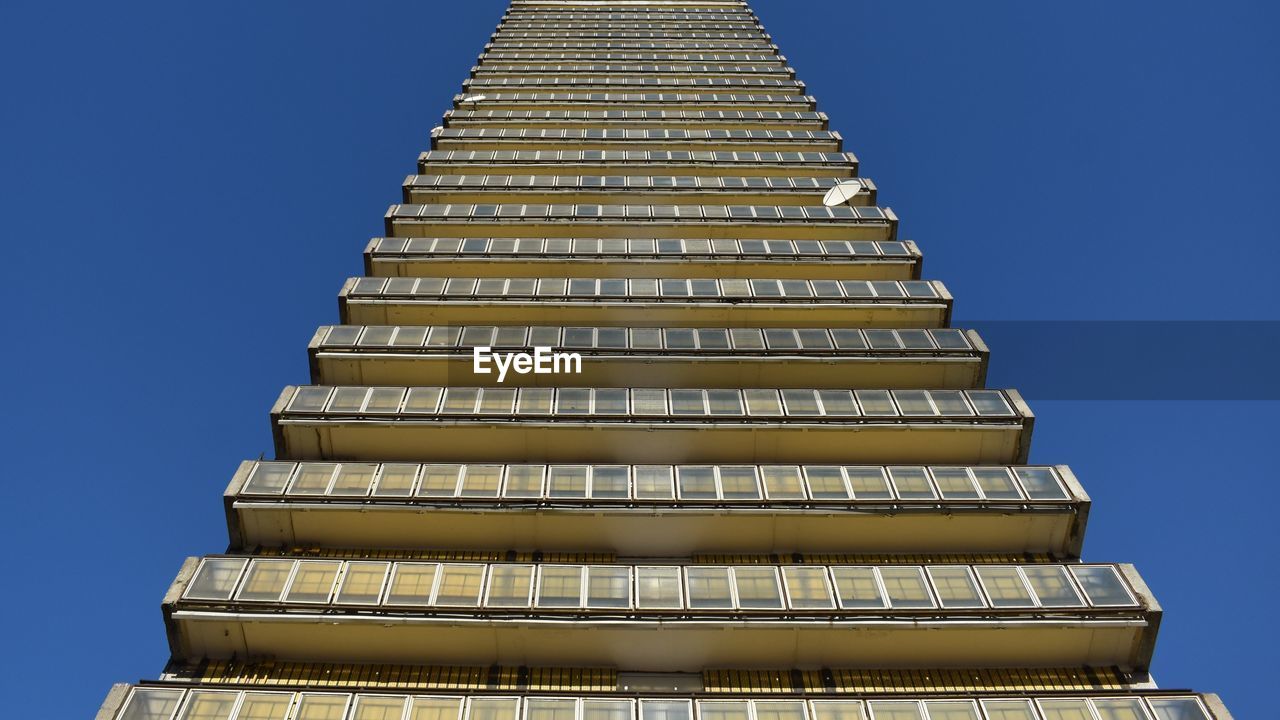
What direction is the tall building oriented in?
toward the camera

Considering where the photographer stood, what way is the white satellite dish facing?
facing the viewer and to the left of the viewer

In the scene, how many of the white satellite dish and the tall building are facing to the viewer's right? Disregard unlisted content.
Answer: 0
